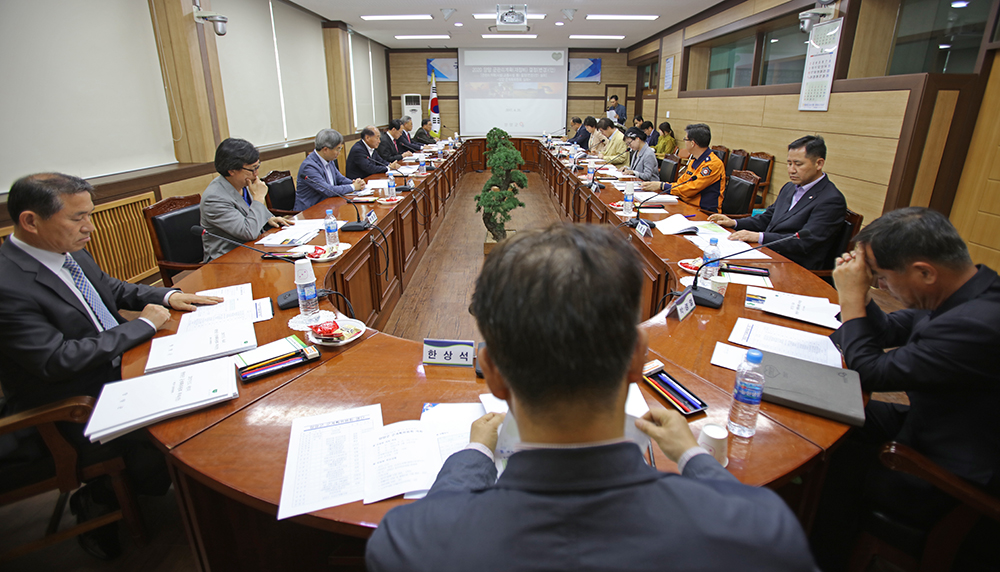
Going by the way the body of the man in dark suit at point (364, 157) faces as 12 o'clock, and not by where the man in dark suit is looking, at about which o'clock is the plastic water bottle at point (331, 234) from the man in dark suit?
The plastic water bottle is roughly at 3 o'clock from the man in dark suit.

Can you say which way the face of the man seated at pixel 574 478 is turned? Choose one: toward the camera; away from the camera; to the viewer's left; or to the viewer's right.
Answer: away from the camera

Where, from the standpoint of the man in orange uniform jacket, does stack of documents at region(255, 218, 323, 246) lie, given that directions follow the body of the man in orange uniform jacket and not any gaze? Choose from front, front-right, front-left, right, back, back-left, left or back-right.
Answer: front-left

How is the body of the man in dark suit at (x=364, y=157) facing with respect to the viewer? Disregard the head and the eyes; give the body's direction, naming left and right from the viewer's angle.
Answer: facing to the right of the viewer

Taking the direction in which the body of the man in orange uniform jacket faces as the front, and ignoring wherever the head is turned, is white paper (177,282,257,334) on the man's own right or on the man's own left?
on the man's own left

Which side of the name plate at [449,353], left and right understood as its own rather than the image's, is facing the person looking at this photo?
front

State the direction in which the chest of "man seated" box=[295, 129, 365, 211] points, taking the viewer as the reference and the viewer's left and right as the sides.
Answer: facing to the right of the viewer

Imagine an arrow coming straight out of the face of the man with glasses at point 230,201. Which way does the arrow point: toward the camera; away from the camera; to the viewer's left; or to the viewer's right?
to the viewer's right

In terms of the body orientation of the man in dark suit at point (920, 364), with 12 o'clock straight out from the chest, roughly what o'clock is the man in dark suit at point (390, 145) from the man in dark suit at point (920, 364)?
the man in dark suit at point (390, 145) is roughly at 1 o'clock from the man in dark suit at point (920, 364).

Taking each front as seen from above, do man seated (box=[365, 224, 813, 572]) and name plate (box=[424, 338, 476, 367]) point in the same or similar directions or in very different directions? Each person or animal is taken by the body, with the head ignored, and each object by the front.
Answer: very different directions

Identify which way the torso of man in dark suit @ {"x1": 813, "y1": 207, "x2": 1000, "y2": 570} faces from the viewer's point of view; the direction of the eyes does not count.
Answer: to the viewer's left

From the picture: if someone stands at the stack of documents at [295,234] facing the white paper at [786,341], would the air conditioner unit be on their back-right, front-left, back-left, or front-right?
back-left

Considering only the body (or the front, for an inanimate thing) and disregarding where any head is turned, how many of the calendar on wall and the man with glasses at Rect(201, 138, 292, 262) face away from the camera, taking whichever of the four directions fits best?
0

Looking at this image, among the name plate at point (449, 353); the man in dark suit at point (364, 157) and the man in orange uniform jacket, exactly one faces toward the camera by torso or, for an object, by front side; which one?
the name plate

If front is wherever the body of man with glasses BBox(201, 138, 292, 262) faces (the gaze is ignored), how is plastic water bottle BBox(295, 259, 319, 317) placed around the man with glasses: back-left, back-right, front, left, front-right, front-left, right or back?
right

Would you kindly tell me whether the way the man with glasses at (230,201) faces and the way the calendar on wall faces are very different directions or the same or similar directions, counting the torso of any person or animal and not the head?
very different directions

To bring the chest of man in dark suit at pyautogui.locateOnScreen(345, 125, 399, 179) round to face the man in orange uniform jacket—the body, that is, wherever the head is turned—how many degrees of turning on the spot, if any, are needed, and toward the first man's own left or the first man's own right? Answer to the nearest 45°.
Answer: approximately 45° to the first man's own right

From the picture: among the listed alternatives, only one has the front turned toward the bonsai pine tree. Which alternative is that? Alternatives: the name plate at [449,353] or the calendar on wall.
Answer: the calendar on wall
